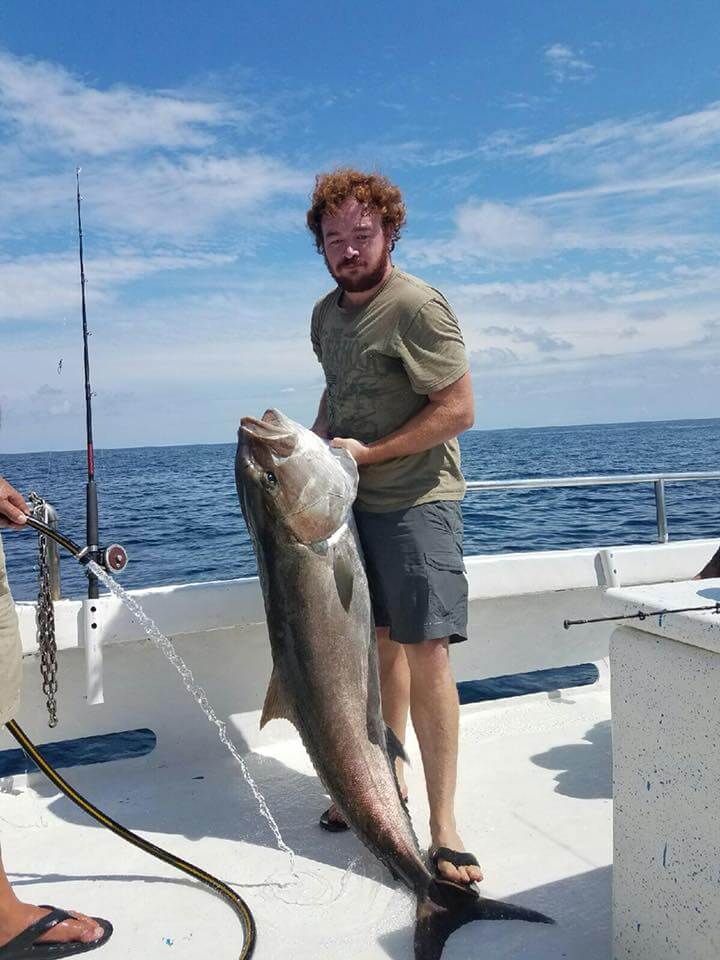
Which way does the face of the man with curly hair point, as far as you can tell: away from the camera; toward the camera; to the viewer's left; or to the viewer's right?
toward the camera

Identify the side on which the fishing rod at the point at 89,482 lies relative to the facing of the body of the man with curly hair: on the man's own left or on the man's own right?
on the man's own right

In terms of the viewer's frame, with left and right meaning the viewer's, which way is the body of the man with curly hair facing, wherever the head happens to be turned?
facing the viewer and to the left of the viewer

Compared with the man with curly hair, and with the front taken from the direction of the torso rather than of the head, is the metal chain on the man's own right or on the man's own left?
on the man's own right
